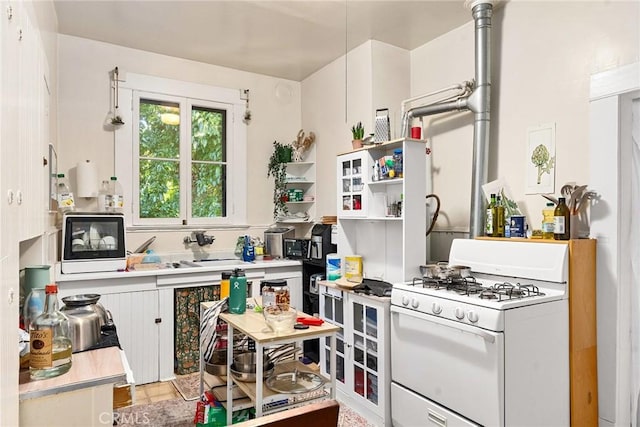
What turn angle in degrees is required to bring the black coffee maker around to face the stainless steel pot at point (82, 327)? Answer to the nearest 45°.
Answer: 0° — it already faces it

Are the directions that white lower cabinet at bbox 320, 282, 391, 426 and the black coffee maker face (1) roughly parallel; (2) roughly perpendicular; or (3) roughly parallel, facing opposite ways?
roughly parallel

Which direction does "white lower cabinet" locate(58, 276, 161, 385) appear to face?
toward the camera

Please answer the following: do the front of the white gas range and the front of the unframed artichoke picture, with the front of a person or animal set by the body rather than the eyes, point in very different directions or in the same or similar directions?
same or similar directions

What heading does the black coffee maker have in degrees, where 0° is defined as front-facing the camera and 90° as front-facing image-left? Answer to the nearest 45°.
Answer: approximately 45°

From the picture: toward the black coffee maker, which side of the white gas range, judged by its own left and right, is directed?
right

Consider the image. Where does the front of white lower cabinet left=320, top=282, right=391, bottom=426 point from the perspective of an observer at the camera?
facing the viewer and to the left of the viewer

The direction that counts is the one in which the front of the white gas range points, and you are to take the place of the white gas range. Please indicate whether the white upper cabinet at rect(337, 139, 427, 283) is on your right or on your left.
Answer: on your right

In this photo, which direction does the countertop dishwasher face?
toward the camera

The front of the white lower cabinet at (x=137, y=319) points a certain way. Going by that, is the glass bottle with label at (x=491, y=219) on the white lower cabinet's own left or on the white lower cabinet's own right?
on the white lower cabinet's own left

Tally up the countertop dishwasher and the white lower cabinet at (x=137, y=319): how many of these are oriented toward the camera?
2

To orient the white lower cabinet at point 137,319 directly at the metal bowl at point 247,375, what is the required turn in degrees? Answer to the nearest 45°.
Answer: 0° — it already faces it
